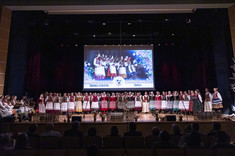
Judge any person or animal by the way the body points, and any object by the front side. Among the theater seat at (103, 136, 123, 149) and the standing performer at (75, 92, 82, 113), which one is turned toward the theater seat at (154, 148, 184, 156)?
the standing performer

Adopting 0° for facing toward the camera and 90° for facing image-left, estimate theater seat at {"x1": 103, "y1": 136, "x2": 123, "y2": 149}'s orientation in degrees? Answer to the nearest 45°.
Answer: approximately 180°

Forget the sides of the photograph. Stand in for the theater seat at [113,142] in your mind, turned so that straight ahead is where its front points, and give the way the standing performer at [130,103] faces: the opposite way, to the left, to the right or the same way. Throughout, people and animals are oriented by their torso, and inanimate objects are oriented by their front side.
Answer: the opposite way

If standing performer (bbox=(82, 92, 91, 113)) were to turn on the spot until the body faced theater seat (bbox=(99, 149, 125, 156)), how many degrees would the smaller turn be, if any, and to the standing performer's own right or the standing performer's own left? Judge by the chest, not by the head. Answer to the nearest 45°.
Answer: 0° — they already face it

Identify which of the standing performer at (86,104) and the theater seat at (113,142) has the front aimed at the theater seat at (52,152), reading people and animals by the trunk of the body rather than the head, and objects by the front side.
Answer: the standing performer

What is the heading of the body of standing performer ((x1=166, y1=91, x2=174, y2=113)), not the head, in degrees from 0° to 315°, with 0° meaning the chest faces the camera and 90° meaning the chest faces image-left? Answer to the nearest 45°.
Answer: approximately 0°

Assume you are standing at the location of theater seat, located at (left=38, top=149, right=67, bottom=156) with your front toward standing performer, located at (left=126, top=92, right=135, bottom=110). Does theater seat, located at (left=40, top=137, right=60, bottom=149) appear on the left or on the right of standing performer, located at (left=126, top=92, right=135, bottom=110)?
left

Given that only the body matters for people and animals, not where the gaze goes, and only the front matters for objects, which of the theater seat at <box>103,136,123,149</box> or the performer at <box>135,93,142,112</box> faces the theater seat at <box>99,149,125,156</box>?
the performer

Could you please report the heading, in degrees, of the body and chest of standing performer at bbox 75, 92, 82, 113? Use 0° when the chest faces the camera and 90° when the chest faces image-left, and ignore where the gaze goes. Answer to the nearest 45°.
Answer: approximately 0°
